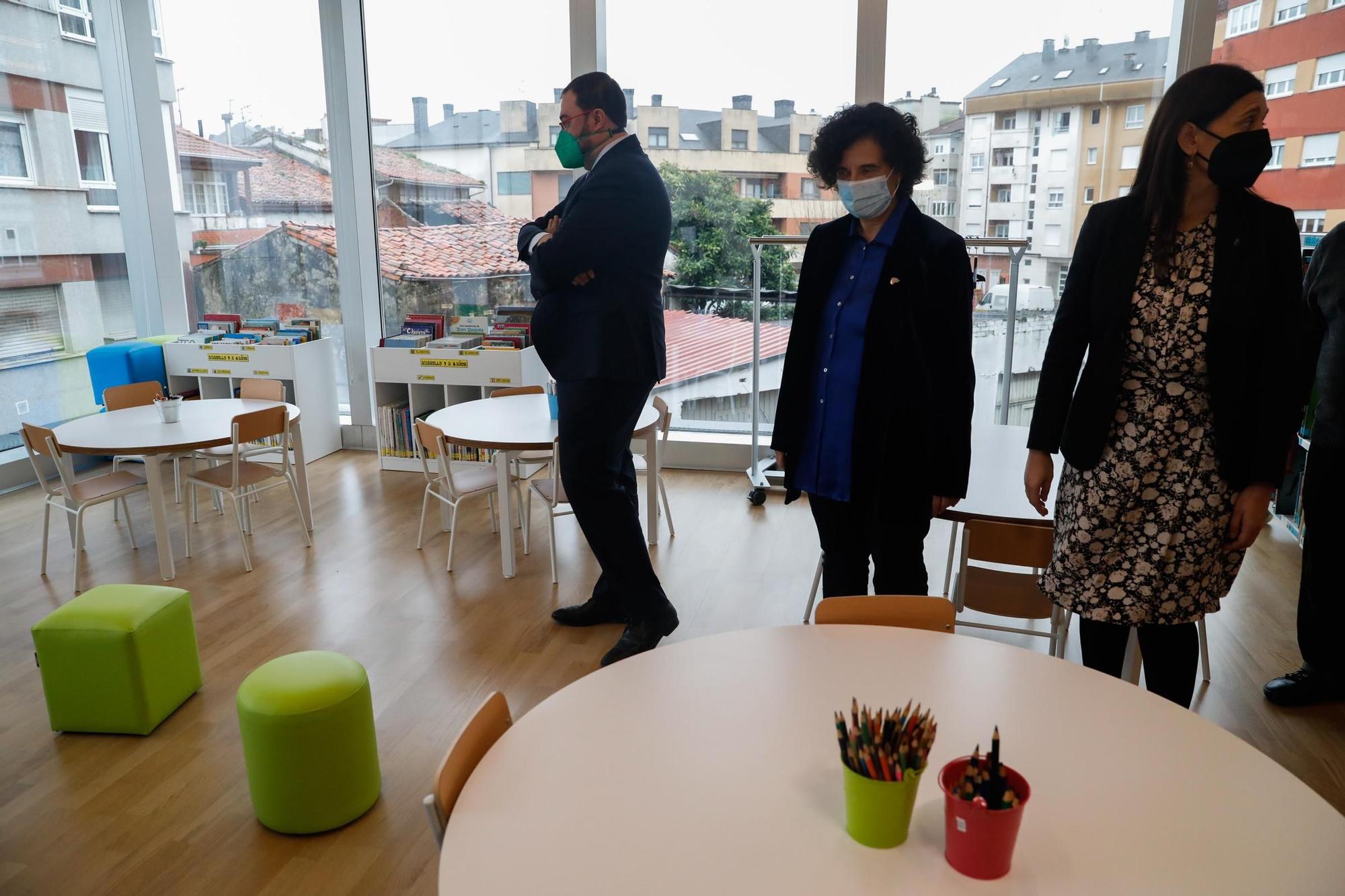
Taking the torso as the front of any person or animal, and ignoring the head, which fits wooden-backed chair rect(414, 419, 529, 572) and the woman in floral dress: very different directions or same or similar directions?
very different directions

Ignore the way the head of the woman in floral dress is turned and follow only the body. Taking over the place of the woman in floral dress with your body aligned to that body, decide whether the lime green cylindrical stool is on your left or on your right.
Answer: on your right

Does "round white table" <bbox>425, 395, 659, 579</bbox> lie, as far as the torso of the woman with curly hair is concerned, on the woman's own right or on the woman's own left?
on the woman's own right

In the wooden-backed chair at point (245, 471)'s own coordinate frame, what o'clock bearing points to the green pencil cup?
The green pencil cup is roughly at 7 o'clock from the wooden-backed chair.

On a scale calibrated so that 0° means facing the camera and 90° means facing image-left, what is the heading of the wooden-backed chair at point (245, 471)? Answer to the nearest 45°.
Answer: approximately 135°

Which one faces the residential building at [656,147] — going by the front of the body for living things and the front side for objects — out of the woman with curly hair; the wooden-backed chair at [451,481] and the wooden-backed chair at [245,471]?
the wooden-backed chair at [451,481]

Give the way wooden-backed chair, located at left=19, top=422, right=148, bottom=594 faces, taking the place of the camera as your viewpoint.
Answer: facing away from the viewer and to the right of the viewer

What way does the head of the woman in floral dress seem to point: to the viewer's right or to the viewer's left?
to the viewer's right

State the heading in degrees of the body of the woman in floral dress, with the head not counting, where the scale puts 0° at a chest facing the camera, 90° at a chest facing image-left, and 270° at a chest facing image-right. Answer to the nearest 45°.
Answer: approximately 0°
